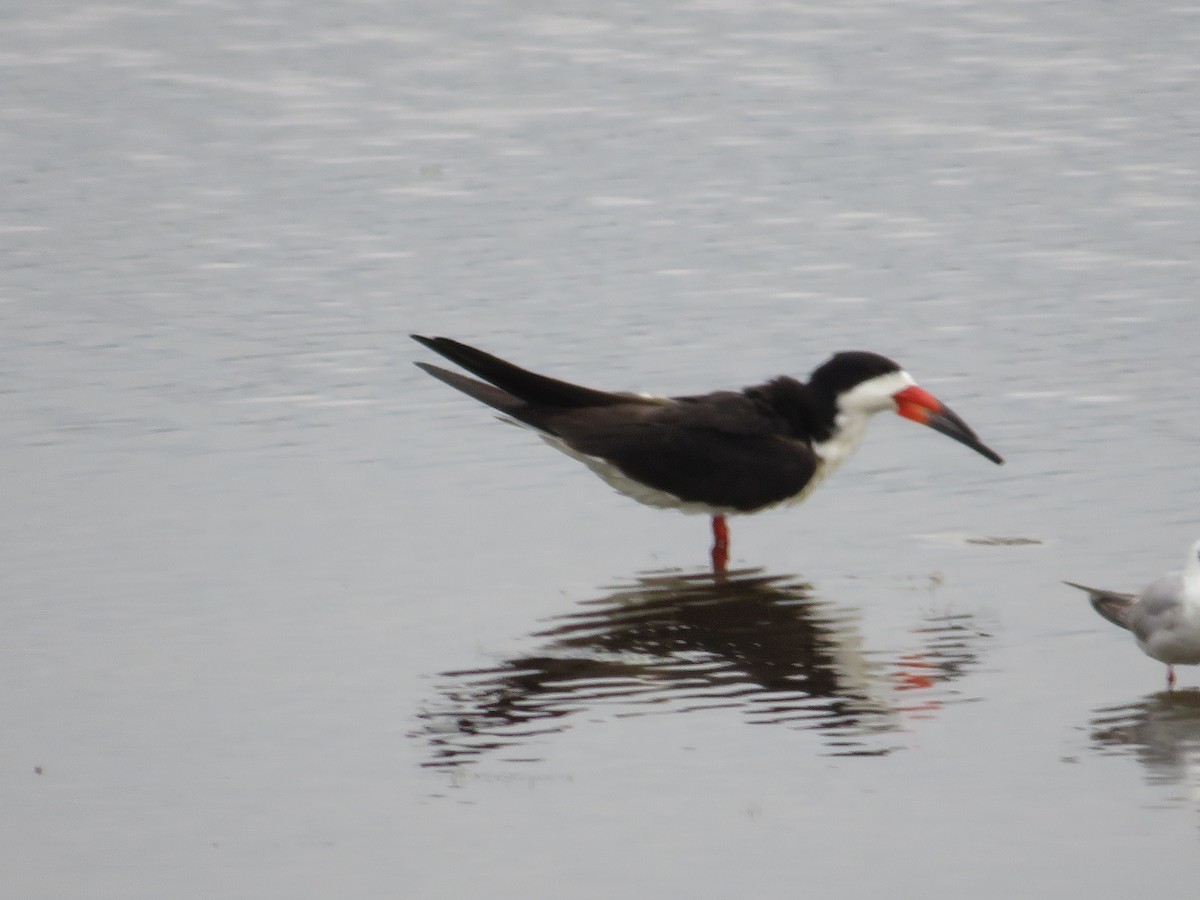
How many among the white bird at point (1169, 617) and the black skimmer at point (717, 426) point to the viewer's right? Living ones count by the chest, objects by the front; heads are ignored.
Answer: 2

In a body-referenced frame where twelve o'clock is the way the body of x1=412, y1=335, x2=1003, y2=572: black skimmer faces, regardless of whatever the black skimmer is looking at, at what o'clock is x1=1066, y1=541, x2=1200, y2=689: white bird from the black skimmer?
The white bird is roughly at 2 o'clock from the black skimmer.

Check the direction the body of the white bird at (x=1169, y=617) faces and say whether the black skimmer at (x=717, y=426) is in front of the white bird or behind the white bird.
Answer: behind

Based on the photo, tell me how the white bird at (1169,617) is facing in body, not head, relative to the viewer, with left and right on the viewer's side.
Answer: facing to the right of the viewer

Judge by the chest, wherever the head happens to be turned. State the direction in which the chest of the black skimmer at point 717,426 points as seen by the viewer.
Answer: to the viewer's right
